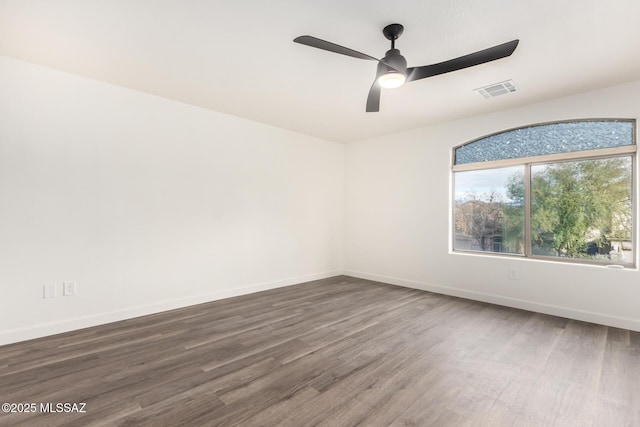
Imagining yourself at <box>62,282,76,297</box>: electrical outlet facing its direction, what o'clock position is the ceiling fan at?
The ceiling fan is roughly at 11 o'clock from the electrical outlet.

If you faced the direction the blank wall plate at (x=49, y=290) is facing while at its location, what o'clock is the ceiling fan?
The ceiling fan is roughly at 11 o'clock from the blank wall plate.

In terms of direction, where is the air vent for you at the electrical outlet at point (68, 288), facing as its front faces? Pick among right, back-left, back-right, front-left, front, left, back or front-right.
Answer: front-left

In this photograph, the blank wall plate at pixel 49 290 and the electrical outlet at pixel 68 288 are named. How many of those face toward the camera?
2

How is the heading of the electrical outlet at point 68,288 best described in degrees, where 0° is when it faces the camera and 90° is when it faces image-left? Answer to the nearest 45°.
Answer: approximately 0°

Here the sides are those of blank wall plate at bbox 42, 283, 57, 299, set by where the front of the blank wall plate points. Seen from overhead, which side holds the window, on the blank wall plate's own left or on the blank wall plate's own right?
on the blank wall plate's own left
